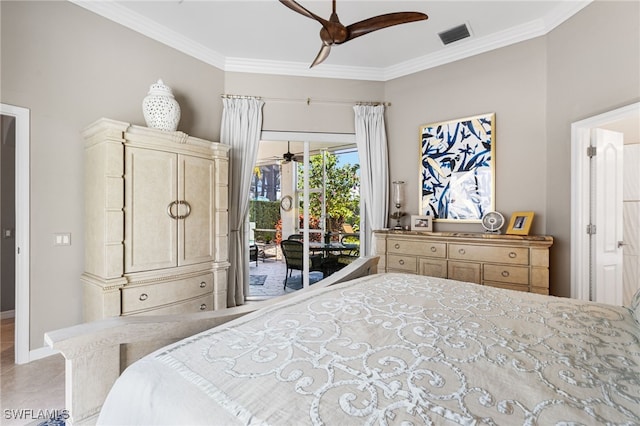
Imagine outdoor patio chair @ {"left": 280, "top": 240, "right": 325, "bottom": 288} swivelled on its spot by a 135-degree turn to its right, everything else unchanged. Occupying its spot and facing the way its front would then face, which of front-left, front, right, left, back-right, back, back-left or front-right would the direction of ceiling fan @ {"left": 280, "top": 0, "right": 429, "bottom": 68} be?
front

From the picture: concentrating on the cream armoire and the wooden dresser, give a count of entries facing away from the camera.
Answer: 0

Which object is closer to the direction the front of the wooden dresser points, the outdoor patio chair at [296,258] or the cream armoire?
the cream armoire

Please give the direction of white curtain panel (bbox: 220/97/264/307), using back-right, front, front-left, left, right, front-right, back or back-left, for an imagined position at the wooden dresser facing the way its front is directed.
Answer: front-right

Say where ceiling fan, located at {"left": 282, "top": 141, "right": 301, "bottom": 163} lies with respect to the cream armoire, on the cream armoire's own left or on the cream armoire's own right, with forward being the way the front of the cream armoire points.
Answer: on the cream armoire's own left

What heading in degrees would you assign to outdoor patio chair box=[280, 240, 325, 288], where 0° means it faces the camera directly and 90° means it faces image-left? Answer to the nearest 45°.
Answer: approximately 225°

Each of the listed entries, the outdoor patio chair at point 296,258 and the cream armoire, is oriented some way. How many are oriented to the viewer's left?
0
